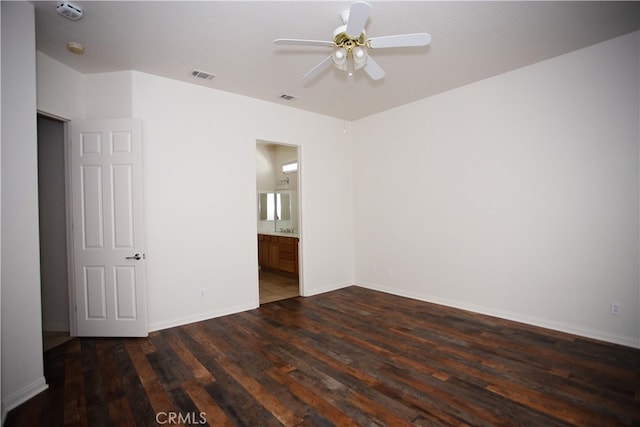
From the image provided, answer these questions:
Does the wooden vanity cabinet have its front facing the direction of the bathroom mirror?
no

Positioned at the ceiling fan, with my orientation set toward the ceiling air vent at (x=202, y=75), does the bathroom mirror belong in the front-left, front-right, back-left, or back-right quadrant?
front-right

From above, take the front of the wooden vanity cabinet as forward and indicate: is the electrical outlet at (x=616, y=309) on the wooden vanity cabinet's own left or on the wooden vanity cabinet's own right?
on the wooden vanity cabinet's own left

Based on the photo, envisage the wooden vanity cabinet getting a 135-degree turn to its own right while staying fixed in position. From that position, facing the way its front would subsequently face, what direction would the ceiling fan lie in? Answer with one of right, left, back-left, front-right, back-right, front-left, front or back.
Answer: back

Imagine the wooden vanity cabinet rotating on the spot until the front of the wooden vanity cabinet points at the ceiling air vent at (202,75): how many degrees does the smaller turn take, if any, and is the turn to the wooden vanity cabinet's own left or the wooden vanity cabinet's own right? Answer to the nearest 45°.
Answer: approximately 45° to the wooden vanity cabinet's own left

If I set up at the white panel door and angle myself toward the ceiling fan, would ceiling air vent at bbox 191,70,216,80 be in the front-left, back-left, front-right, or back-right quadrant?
front-left

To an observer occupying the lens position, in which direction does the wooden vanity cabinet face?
facing the viewer and to the left of the viewer
